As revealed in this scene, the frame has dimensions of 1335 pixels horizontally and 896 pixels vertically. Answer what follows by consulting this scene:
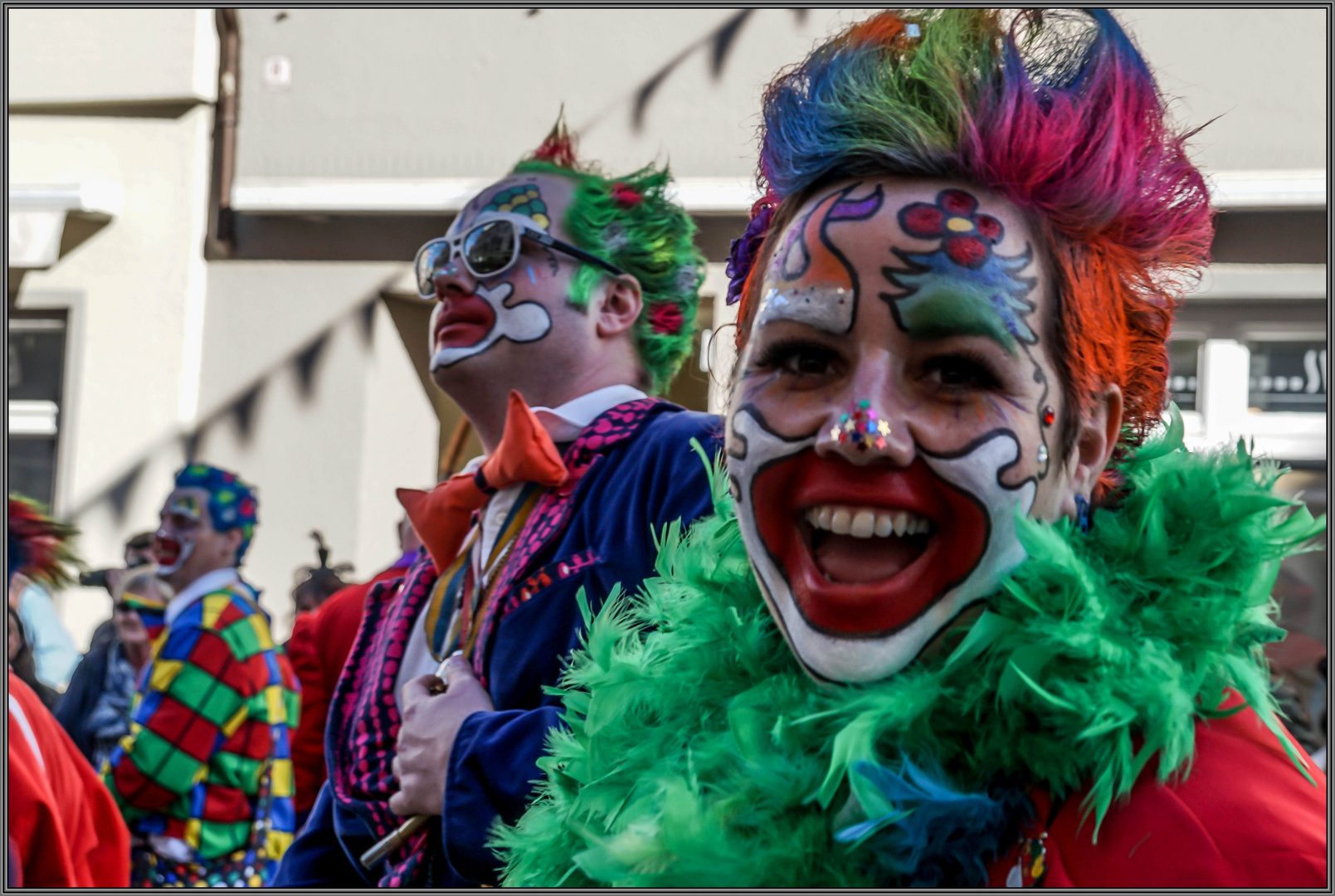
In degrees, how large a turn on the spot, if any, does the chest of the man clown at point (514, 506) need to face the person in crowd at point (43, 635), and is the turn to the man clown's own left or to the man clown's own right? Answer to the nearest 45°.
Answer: approximately 90° to the man clown's own right

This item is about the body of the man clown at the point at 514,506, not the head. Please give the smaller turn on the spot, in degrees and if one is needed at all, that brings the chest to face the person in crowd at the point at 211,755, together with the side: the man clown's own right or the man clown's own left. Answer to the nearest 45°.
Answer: approximately 90° to the man clown's own right

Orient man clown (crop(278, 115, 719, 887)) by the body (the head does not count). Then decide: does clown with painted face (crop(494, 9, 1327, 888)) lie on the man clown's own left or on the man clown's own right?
on the man clown's own left

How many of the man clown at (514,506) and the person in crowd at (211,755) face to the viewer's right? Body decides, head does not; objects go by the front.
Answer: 0

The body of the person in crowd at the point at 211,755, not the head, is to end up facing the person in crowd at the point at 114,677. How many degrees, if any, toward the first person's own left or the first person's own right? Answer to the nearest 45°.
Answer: approximately 90° to the first person's own right
